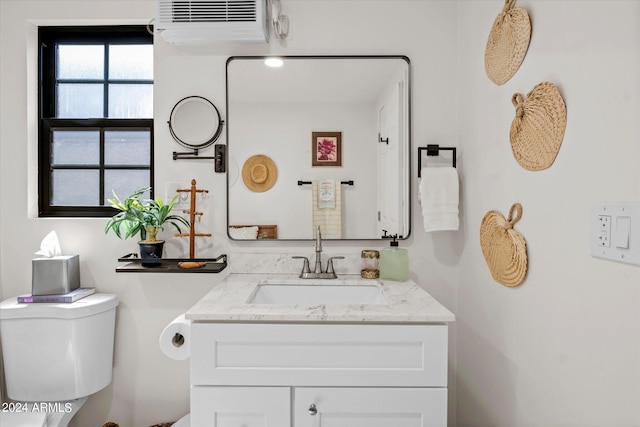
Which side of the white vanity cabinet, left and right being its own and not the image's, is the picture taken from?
front

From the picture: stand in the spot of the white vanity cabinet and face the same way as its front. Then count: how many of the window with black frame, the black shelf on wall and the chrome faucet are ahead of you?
0

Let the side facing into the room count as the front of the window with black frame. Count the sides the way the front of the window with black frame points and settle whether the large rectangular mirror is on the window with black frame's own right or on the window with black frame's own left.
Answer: on the window with black frame's own left

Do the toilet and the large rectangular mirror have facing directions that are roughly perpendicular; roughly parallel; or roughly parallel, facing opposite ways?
roughly parallel

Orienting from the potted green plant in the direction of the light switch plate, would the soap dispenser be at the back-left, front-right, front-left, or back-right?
front-left

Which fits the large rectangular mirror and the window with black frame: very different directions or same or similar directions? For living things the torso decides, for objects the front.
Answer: same or similar directions

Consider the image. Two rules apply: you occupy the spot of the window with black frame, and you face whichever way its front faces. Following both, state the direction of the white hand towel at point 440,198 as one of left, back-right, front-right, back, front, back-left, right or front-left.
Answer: front-left

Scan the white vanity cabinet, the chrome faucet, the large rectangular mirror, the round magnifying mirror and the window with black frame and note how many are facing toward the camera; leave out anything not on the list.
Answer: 5

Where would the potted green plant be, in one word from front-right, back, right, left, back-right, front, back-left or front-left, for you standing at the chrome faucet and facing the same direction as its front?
right

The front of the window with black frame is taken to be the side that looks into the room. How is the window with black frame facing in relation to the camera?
toward the camera

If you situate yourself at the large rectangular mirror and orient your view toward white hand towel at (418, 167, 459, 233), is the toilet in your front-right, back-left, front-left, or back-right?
back-right

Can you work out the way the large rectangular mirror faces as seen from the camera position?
facing the viewer

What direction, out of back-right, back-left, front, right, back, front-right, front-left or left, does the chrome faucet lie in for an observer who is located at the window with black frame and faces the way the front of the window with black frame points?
front-left
